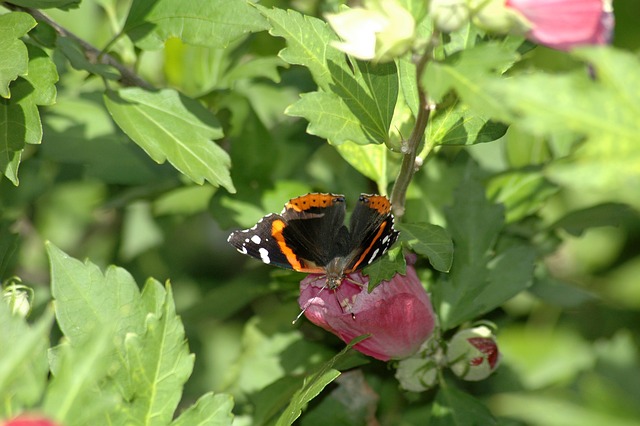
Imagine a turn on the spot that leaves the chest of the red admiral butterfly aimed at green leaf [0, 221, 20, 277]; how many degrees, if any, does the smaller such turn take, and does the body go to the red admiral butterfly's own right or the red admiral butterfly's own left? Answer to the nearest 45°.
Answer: approximately 90° to the red admiral butterfly's own right

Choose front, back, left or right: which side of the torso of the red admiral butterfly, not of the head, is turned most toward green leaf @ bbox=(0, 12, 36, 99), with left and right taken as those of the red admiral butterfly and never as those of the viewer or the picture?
right

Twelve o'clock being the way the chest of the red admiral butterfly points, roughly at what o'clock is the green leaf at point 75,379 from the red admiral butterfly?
The green leaf is roughly at 1 o'clock from the red admiral butterfly.

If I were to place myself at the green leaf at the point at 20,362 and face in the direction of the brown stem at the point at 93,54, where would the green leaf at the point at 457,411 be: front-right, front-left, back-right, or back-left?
front-right

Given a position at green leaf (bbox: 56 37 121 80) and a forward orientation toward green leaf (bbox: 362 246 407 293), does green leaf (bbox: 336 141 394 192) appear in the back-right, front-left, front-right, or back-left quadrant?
front-left

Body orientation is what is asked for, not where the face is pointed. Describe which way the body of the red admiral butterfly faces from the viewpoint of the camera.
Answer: toward the camera

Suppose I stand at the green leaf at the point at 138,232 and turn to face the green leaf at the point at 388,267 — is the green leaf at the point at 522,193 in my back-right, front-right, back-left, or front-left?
front-left
